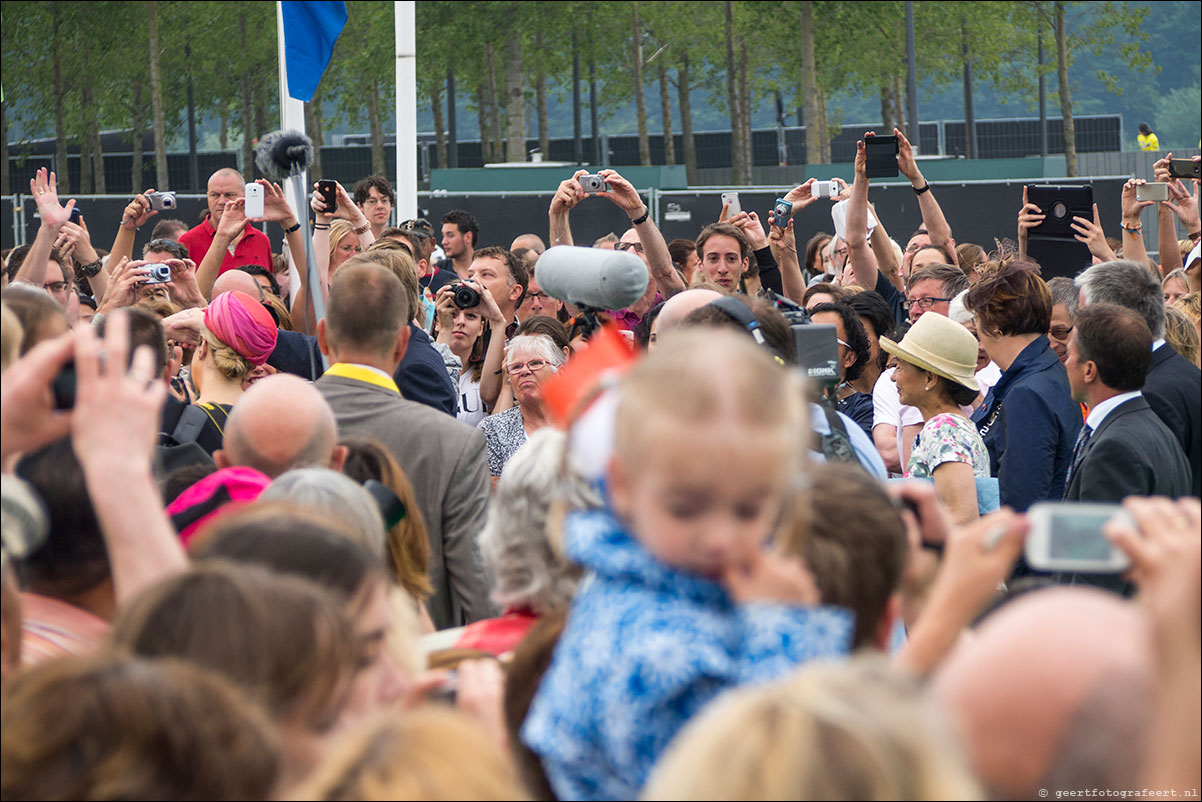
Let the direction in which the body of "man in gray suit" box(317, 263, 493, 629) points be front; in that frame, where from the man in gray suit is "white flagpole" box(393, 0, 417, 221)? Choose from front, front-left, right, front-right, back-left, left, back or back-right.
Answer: front

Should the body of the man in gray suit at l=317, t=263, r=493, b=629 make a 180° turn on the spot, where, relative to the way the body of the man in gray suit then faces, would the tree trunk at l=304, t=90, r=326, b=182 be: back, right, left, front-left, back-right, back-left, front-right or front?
back

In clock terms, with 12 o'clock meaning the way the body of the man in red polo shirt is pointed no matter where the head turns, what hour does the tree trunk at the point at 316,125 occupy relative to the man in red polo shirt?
The tree trunk is roughly at 6 o'clock from the man in red polo shirt.

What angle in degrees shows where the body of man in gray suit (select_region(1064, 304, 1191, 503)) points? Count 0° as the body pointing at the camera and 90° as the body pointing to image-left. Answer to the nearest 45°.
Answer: approximately 90°

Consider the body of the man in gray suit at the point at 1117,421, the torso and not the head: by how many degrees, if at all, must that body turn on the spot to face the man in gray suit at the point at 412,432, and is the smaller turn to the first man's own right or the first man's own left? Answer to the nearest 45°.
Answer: approximately 45° to the first man's own left

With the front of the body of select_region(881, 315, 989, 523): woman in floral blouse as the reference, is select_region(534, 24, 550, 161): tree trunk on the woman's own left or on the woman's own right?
on the woman's own right

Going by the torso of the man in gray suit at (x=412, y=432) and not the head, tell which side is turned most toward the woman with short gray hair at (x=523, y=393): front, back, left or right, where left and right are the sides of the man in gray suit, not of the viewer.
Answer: front

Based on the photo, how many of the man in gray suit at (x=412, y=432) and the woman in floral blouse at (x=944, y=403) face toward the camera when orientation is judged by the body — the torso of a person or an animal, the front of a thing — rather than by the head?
0

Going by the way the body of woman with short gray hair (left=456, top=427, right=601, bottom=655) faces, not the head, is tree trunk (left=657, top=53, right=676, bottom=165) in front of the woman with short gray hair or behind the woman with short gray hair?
in front

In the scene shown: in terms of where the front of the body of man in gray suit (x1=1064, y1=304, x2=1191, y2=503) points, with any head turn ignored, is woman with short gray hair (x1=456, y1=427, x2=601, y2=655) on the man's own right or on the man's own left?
on the man's own left

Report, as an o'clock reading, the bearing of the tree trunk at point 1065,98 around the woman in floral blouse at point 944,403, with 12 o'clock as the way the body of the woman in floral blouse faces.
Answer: The tree trunk is roughly at 3 o'clock from the woman in floral blouse.

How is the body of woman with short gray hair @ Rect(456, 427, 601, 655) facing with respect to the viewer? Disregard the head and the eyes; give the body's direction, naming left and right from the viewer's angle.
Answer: facing away from the viewer and to the right of the viewer

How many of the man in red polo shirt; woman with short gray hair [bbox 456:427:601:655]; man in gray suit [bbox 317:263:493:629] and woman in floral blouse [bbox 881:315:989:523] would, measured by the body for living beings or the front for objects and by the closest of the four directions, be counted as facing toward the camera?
1

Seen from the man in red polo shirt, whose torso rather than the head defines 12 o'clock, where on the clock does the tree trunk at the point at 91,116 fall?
The tree trunk is roughly at 6 o'clock from the man in red polo shirt.

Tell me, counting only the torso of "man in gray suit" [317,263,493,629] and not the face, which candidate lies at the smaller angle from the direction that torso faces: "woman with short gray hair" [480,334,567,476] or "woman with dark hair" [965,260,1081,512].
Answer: the woman with short gray hair

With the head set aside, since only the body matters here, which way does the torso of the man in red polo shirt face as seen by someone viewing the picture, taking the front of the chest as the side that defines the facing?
toward the camera

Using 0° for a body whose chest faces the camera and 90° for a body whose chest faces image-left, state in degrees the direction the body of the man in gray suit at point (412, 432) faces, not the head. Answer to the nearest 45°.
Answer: approximately 180°

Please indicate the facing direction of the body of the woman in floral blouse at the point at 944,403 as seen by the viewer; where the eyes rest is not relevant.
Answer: to the viewer's left
